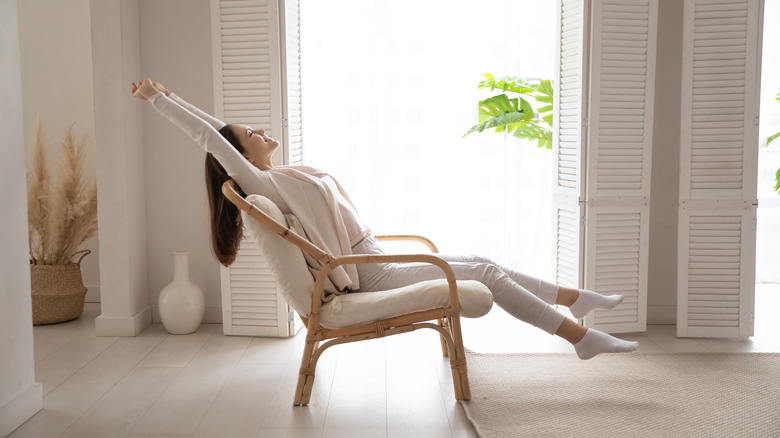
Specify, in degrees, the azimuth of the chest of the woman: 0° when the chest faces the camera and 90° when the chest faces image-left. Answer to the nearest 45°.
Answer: approximately 270°

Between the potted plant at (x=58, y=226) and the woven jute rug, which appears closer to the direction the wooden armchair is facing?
the woven jute rug

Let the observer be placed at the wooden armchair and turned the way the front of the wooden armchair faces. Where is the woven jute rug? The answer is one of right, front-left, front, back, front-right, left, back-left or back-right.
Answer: front

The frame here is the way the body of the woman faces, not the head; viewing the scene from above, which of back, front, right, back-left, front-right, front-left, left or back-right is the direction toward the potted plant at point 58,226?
back-left

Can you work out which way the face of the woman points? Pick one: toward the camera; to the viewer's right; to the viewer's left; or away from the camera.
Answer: to the viewer's right

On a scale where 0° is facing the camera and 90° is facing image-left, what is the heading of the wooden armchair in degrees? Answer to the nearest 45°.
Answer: approximately 270°

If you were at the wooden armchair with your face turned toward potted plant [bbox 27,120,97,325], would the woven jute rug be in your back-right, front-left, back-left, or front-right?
back-right

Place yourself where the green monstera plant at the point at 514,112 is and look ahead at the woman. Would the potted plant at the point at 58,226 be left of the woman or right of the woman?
right

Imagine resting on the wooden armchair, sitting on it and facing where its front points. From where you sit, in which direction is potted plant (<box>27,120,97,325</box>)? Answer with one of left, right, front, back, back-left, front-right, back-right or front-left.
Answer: back-left

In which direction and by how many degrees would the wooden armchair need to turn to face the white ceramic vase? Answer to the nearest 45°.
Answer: approximately 135° to its left

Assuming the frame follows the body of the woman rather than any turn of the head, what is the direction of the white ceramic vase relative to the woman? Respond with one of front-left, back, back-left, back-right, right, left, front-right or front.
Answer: back-left
